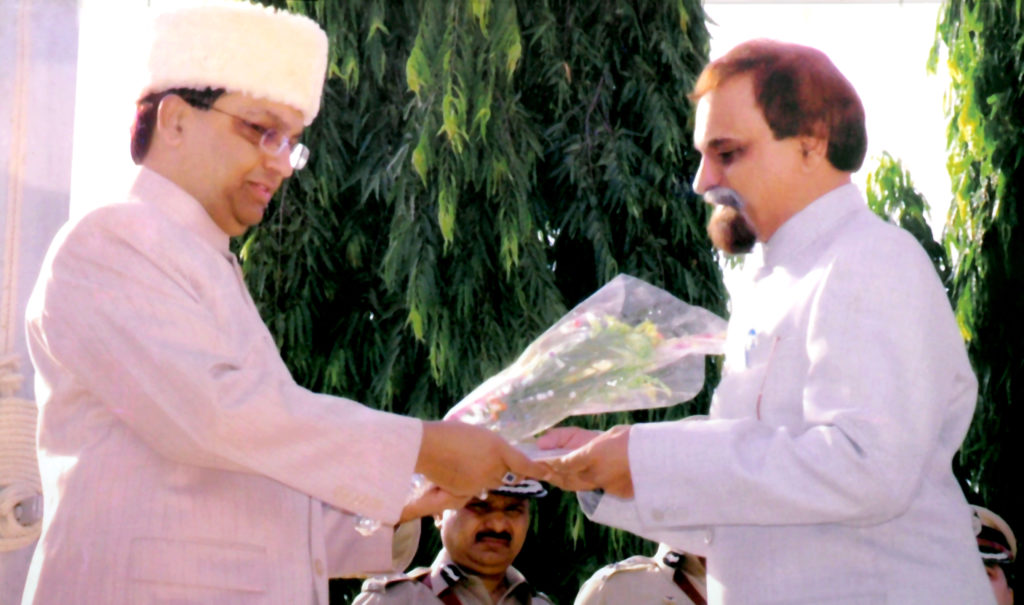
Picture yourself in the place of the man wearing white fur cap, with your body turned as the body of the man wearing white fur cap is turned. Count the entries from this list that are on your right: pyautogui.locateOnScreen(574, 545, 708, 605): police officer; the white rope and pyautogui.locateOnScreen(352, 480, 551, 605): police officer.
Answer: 0

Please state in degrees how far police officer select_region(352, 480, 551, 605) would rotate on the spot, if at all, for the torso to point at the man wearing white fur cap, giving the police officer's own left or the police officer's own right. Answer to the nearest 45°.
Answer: approximately 45° to the police officer's own right

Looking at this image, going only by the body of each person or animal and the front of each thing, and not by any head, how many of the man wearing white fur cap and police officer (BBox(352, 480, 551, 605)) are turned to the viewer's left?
0

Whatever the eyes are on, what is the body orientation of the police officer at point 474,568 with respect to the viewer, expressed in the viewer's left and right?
facing the viewer and to the right of the viewer

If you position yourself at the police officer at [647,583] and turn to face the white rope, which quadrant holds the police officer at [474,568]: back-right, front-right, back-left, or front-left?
front-right

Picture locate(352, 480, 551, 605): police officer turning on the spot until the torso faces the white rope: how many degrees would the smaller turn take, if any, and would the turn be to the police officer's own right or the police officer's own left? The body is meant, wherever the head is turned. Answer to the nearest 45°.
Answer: approximately 90° to the police officer's own right

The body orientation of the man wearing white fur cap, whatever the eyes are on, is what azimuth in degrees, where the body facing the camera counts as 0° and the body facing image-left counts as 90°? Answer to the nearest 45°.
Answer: approximately 270°

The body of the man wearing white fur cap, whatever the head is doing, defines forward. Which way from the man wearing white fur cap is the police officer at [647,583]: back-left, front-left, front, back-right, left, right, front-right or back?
front-left

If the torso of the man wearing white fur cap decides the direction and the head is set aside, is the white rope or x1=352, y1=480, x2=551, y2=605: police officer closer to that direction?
the police officer

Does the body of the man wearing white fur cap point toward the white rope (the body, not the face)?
no

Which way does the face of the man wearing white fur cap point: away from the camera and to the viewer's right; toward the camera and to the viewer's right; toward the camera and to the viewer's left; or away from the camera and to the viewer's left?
toward the camera and to the viewer's right
